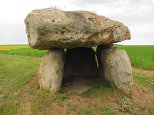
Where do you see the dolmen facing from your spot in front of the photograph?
facing the viewer
